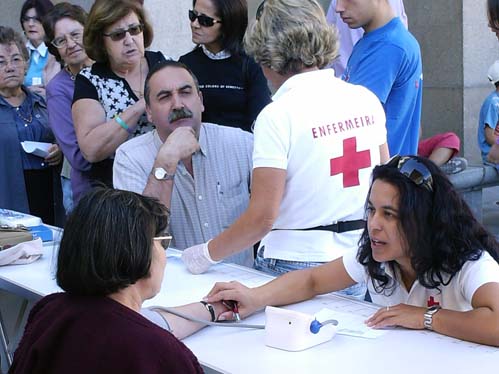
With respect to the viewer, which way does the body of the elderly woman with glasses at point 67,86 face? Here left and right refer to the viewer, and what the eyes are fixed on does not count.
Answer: facing the viewer and to the right of the viewer

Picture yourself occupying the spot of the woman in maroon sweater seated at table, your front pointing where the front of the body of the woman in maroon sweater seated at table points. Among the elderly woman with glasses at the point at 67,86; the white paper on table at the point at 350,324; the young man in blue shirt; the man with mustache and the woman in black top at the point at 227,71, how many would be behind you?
0

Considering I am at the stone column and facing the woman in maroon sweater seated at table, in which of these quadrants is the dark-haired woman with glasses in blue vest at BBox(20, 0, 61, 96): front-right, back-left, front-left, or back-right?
front-right

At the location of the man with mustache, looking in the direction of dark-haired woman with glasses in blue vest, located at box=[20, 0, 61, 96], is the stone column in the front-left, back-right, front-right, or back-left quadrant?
front-right

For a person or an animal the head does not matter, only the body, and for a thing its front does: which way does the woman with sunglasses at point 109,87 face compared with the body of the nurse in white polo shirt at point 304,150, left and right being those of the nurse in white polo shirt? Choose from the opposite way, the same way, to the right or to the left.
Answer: the opposite way

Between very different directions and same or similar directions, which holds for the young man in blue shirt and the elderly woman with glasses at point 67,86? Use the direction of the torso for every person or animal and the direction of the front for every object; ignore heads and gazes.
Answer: very different directions

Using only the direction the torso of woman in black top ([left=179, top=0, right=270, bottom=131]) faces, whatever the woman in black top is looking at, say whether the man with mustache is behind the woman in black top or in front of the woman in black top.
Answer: in front

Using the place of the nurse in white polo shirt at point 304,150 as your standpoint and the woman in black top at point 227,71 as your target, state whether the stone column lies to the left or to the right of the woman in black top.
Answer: right

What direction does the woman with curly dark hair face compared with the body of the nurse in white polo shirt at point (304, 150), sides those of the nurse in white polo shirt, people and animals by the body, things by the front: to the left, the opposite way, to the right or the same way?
to the left

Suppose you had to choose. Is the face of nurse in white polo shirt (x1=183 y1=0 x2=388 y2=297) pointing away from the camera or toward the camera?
away from the camera

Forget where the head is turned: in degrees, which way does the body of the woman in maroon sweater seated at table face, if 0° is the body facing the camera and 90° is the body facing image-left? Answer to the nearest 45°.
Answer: approximately 225°

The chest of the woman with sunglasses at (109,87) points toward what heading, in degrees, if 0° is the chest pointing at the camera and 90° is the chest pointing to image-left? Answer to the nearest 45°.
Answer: approximately 315°
